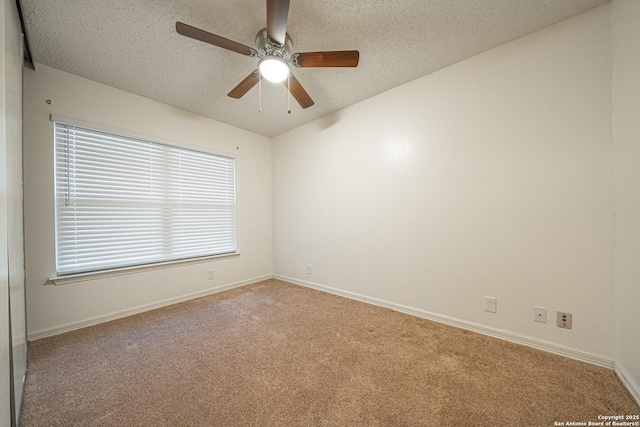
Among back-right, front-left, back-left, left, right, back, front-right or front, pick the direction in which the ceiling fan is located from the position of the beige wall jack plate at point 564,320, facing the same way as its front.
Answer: front-right
